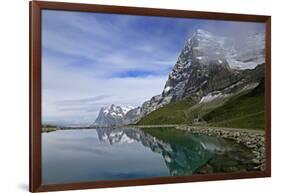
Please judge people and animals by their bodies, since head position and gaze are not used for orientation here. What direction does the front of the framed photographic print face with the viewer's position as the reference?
facing the viewer and to the right of the viewer
